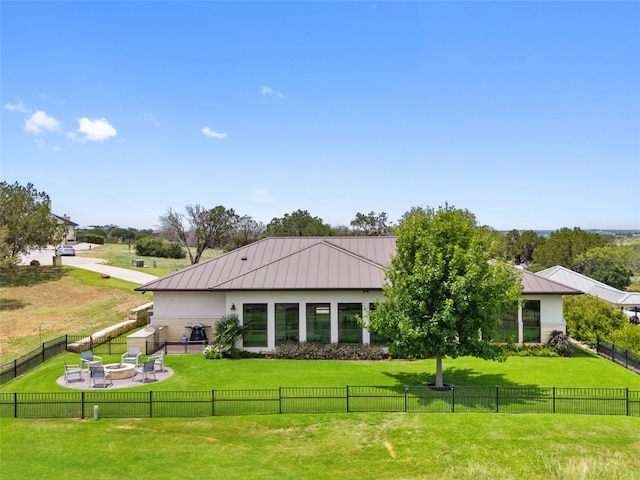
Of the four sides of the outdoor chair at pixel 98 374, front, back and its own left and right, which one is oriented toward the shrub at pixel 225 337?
front

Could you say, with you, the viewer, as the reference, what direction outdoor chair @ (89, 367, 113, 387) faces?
facing away from the viewer and to the right of the viewer

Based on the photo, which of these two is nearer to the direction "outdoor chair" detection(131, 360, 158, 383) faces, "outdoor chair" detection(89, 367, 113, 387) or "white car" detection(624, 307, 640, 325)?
the outdoor chair

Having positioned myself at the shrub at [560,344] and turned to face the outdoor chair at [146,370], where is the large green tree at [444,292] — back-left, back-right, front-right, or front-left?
front-left

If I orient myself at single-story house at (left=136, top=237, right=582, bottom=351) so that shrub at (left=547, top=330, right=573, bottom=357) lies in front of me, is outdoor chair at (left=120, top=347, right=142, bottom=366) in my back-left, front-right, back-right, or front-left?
back-right

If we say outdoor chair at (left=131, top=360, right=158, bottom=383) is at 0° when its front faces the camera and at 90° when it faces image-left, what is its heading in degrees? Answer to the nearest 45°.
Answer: approximately 135°

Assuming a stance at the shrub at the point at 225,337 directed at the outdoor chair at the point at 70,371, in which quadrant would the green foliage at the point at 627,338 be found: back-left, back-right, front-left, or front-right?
back-left

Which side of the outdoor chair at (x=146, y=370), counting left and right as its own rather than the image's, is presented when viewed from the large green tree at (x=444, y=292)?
back

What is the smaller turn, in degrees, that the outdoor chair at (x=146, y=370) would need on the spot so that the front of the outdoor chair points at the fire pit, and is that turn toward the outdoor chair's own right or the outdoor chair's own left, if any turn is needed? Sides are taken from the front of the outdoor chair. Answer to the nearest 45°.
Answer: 0° — it already faces it

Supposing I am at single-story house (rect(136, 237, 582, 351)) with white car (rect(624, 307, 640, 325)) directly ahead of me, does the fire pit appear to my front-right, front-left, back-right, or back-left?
back-right

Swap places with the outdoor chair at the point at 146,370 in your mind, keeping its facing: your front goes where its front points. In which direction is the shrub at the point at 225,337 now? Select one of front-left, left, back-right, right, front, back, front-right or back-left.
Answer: right

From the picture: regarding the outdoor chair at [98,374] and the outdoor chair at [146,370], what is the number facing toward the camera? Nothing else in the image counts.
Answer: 0

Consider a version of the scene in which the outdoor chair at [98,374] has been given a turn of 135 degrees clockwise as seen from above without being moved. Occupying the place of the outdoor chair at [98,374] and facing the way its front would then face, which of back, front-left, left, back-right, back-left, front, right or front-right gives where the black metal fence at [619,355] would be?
left
